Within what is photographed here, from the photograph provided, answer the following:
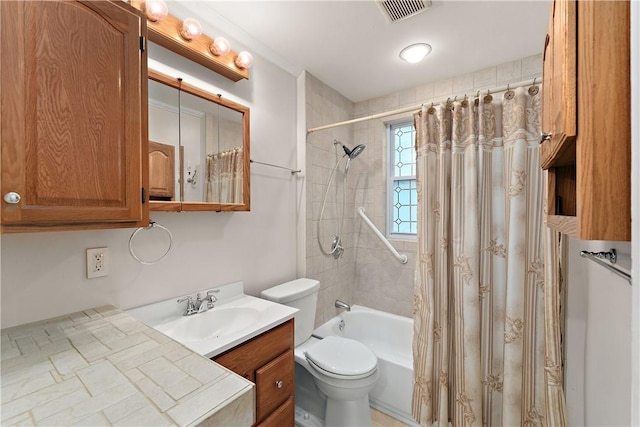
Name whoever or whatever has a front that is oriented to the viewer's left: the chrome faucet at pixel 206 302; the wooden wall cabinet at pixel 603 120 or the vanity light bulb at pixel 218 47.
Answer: the wooden wall cabinet

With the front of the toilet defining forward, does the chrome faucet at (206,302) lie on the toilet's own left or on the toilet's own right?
on the toilet's own right

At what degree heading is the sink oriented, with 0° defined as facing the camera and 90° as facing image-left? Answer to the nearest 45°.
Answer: approximately 315°

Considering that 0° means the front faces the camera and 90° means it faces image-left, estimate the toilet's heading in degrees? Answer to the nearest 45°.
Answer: approximately 315°
